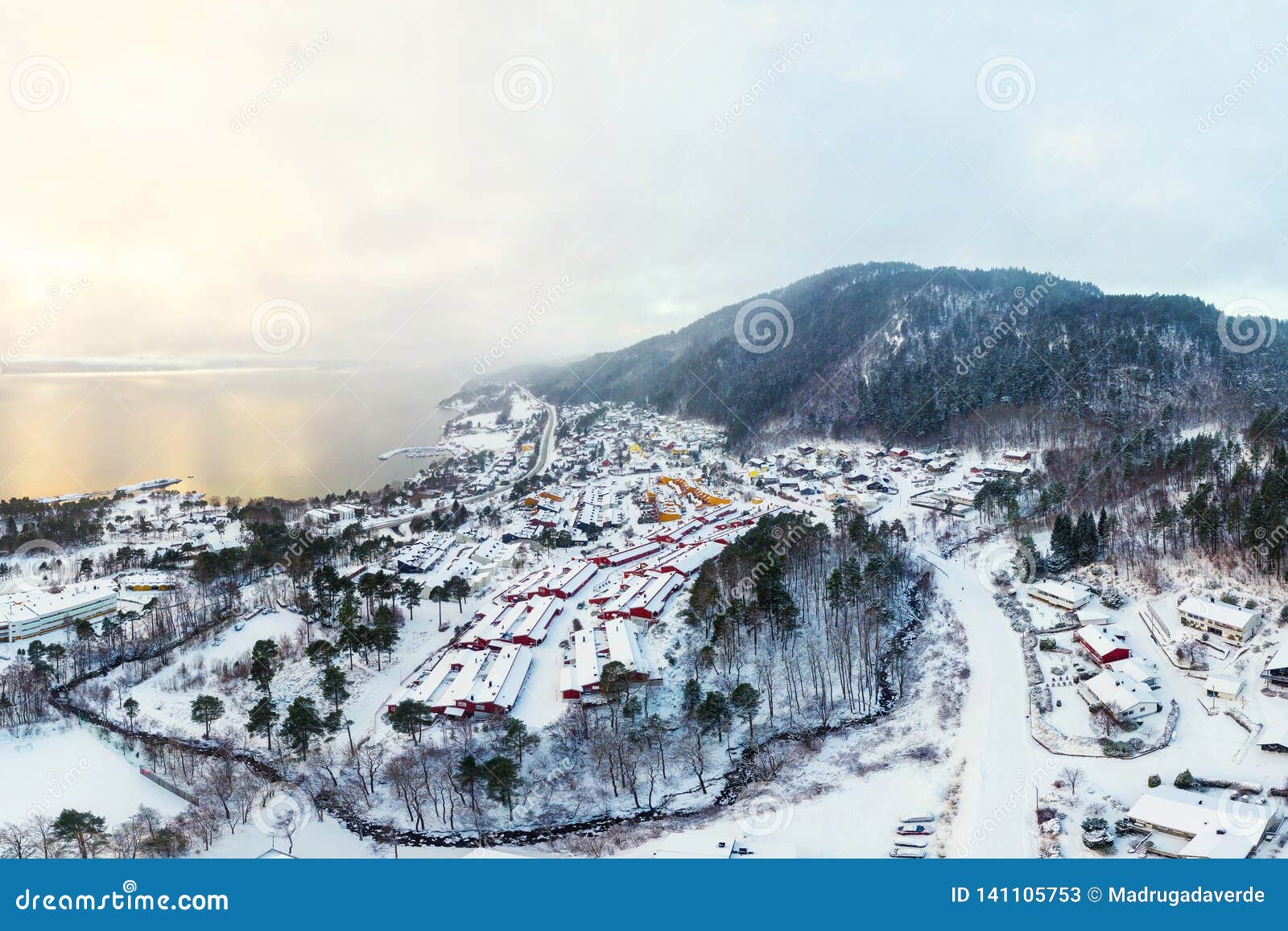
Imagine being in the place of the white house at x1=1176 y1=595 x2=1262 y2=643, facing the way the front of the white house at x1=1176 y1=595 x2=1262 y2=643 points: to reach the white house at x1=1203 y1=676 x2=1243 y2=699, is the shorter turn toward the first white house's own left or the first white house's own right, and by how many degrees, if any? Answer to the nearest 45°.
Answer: approximately 45° to the first white house's own left

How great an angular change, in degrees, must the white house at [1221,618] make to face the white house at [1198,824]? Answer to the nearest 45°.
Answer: approximately 45° to its left

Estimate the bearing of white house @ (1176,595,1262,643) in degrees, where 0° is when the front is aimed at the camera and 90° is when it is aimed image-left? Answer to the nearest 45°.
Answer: approximately 45°

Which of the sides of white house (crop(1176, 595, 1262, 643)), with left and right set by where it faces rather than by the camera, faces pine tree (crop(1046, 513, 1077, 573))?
right
